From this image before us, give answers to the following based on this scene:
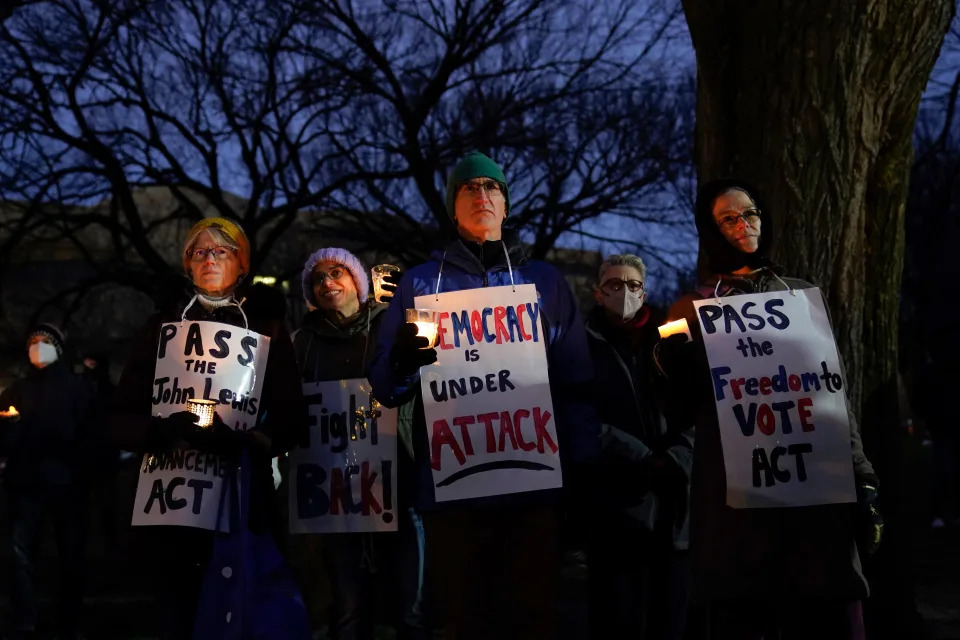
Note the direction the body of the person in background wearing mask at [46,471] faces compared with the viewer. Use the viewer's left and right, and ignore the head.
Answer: facing the viewer

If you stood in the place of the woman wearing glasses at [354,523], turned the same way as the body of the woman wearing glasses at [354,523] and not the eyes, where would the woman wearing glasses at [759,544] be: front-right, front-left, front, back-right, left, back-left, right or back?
front-left

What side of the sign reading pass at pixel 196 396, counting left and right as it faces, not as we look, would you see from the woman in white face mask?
left

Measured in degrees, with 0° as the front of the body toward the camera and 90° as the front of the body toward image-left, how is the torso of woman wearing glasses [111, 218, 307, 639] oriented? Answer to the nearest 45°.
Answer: approximately 0°

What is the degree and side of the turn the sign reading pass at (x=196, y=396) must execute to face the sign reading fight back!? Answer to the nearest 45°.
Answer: approximately 135° to its left

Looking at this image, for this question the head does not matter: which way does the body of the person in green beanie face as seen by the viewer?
toward the camera

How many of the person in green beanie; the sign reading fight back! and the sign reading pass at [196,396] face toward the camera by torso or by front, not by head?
3

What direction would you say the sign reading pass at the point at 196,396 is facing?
toward the camera
